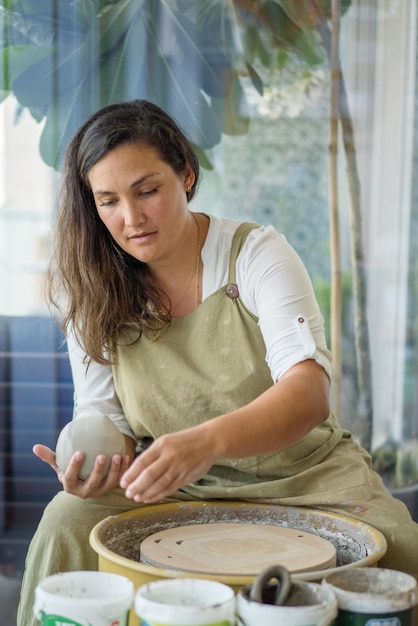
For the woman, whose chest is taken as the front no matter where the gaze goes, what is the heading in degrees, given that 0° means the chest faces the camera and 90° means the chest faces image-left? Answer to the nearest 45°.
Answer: approximately 0°

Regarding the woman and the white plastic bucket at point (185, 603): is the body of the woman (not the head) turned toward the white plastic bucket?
yes

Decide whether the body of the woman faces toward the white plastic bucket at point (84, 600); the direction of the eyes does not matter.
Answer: yes
